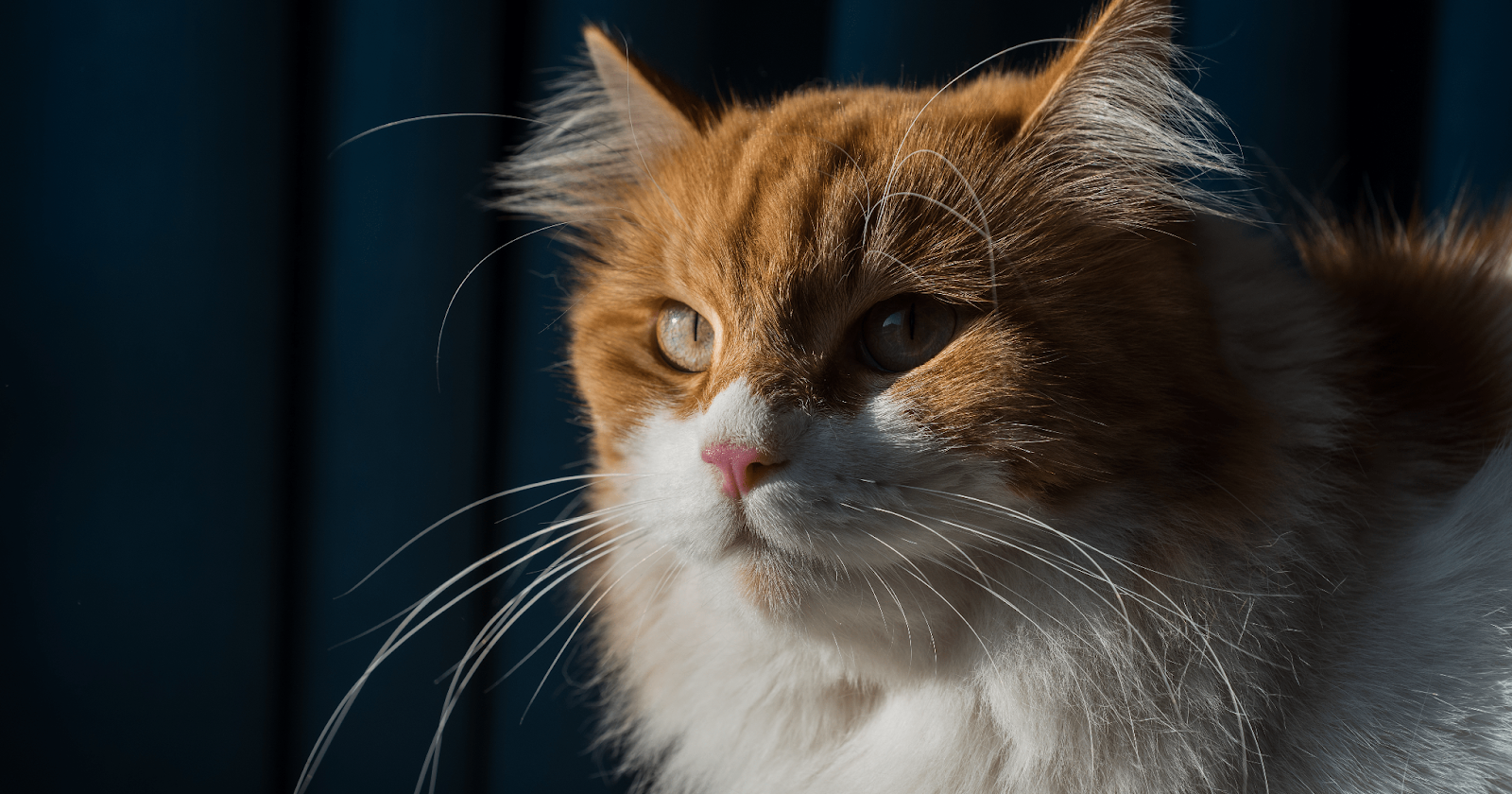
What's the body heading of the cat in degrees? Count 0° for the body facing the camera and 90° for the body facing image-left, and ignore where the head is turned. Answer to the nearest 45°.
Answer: approximately 45°
